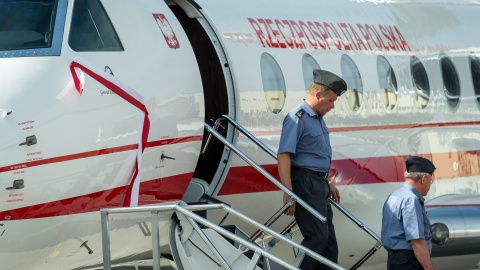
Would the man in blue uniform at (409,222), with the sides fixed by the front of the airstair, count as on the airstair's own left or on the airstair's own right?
on the airstair's own left

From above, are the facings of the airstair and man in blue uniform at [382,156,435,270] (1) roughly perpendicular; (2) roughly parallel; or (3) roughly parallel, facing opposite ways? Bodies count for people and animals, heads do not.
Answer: roughly perpendicular

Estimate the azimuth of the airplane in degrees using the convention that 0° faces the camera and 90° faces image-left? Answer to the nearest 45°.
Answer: approximately 45°
